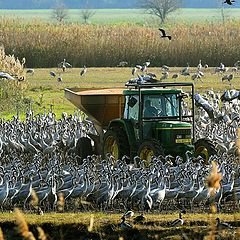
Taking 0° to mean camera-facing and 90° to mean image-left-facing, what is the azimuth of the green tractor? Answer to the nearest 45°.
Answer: approximately 315°

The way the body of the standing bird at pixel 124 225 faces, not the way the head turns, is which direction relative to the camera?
to the viewer's left

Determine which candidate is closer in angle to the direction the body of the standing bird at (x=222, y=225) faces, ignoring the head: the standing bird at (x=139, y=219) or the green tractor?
the standing bird

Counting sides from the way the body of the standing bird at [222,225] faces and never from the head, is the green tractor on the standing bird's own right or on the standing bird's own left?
on the standing bird's own right

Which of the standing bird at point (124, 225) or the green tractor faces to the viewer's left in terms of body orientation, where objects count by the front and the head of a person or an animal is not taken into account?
the standing bird

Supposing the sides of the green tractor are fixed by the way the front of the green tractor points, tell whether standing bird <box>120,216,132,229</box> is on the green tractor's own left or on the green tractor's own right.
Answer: on the green tractor's own right

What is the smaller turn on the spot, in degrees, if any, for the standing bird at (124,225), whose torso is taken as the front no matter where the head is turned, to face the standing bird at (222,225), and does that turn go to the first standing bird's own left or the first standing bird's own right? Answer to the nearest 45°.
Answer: approximately 180°

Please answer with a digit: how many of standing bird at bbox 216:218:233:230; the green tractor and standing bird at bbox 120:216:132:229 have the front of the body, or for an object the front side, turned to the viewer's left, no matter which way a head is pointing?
2

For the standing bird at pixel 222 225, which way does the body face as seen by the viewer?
to the viewer's left

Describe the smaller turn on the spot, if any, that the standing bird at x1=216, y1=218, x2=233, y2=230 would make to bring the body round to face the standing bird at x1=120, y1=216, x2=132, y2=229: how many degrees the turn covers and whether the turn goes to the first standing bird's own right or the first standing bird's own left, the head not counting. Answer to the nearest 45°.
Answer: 0° — it already faces it

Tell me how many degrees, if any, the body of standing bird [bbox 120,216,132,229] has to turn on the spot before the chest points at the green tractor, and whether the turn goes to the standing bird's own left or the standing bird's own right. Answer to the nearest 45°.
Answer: approximately 90° to the standing bird's own right

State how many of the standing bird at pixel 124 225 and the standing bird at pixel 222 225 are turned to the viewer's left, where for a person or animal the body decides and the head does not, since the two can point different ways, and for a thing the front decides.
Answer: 2

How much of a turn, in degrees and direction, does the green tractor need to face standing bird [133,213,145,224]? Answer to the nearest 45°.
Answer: approximately 45° to its right
